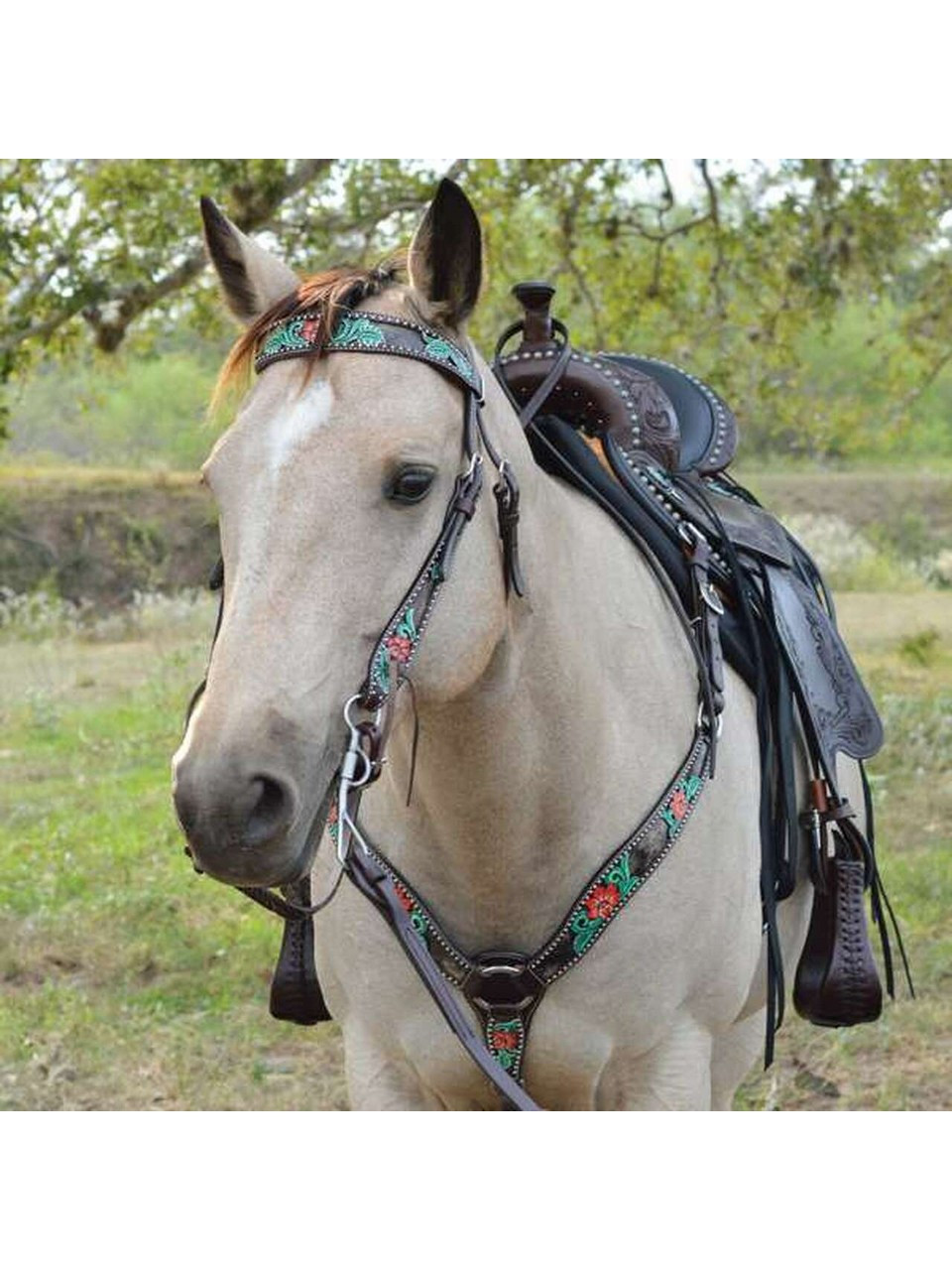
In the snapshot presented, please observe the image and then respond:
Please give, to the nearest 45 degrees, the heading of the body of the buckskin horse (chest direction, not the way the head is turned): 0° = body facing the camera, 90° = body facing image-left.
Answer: approximately 45°

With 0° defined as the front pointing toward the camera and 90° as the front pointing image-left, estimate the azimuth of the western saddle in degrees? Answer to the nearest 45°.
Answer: approximately 45°
